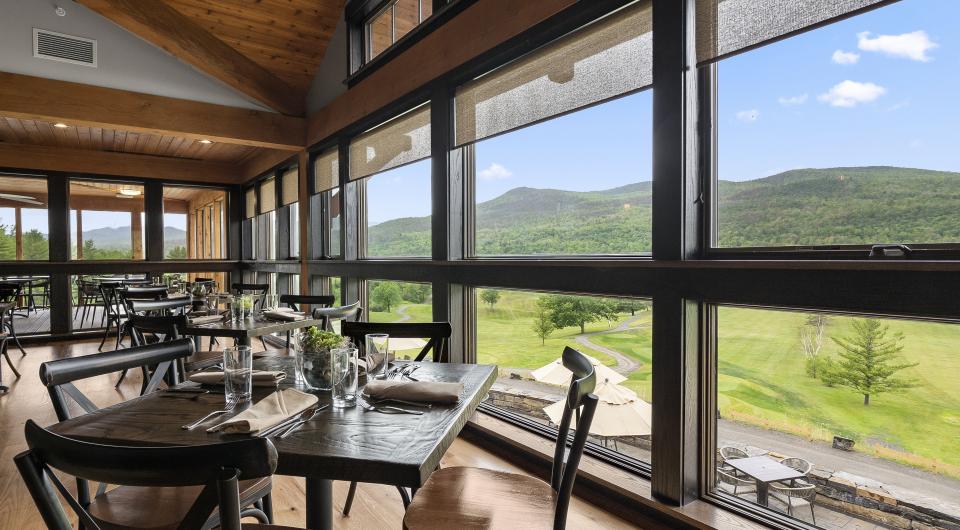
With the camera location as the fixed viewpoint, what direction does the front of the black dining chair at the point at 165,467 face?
facing away from the viewer and to the right of the viewer

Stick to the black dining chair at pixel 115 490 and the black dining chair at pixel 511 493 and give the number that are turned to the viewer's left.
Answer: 1

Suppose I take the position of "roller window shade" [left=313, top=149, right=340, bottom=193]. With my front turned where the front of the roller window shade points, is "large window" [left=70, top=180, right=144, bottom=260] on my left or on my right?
on my right

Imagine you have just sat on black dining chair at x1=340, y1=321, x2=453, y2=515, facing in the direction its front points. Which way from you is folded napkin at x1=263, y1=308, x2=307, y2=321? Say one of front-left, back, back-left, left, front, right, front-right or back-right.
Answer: back-right

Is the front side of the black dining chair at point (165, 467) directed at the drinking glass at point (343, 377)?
yes

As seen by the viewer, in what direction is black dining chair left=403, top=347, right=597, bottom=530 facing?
to the viewer's left

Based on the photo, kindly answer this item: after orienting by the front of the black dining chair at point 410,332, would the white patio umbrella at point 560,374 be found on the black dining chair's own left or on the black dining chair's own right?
on the black dining chair's own left
